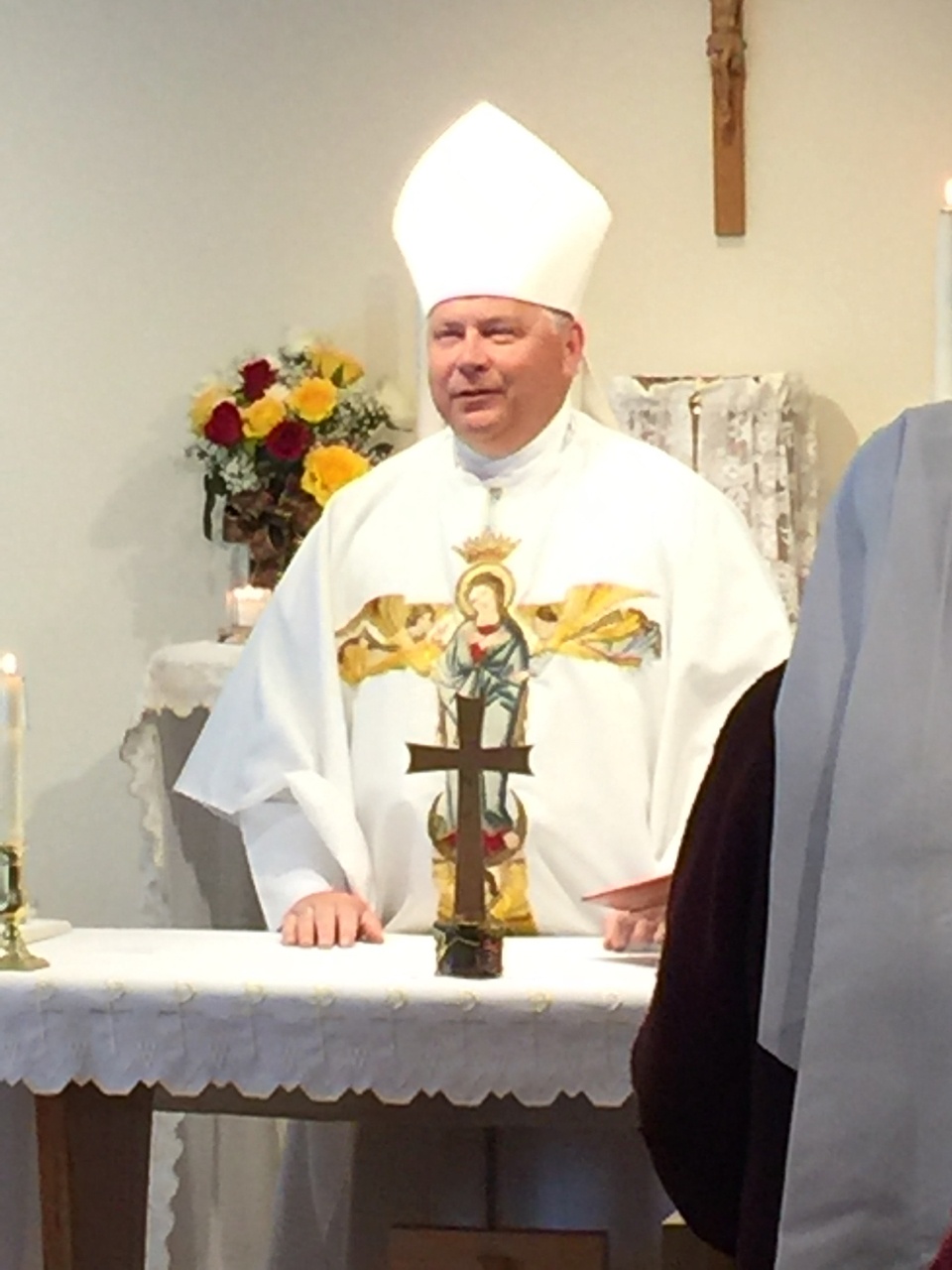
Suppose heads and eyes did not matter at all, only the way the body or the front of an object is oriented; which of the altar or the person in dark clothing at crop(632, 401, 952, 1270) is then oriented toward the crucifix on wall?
the person in dark clothing

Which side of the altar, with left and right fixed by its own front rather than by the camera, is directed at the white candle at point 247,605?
back

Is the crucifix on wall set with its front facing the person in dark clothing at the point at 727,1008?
yes

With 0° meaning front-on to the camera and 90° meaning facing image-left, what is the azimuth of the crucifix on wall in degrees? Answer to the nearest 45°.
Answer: approximately 0°

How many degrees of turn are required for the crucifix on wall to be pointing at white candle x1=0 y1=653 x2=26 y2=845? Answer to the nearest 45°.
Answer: approximately 45° to its right

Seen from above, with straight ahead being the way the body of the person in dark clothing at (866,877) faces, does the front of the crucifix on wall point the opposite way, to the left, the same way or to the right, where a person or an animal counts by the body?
the opposite way

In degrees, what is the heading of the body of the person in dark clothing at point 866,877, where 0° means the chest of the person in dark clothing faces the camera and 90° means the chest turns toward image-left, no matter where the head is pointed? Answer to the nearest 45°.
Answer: approximately 180°

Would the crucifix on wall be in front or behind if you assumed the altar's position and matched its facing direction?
behind

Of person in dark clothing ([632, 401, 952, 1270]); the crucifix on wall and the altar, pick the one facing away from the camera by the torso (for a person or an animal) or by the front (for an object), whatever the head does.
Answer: the person in dark clothing

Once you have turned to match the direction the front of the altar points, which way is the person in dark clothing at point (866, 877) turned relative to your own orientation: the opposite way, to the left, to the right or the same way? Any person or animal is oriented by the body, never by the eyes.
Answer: the opposite way

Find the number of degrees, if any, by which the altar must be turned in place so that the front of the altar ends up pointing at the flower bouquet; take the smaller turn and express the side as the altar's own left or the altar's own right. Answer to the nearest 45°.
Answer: approximately 180°
